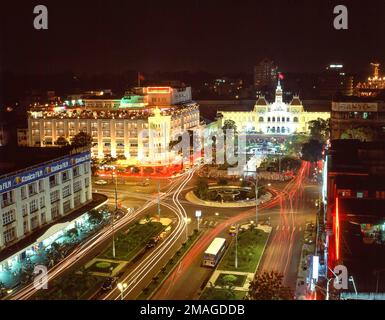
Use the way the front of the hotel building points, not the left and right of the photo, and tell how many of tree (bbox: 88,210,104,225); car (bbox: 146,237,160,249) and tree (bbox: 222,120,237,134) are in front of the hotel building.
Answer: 2

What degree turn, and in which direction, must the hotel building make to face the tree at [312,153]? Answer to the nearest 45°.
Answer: approximately 90° to its left

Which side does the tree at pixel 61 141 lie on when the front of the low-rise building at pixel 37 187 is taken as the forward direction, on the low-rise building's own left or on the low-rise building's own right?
on the low-rise building's own left

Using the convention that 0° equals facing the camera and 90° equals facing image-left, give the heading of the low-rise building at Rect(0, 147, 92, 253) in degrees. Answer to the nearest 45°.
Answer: approximately 315°

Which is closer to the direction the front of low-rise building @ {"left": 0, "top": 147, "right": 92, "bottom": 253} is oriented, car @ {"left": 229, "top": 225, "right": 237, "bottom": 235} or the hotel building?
the car

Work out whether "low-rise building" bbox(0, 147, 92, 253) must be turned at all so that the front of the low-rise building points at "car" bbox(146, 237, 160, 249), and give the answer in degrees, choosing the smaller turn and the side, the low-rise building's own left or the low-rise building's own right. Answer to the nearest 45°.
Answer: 0° — it already faces it

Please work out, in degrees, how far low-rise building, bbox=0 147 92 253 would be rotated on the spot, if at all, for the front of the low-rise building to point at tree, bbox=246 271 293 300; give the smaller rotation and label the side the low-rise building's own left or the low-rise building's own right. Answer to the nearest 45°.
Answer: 0° — it already faces it

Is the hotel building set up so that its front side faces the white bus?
yes
